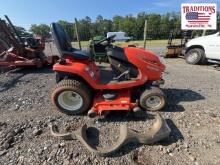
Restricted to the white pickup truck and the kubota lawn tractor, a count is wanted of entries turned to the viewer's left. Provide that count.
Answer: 1

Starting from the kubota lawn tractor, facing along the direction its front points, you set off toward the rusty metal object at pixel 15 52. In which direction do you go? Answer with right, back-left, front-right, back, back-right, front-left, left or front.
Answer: back-left

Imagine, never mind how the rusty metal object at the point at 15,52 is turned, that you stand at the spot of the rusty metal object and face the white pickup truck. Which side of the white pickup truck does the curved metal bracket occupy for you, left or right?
right

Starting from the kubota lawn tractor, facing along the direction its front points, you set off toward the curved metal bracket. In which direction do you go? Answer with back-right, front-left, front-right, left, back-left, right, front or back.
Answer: right

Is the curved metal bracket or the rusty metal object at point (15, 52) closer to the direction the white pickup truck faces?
the rusty metal object

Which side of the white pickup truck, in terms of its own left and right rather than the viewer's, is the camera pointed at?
left

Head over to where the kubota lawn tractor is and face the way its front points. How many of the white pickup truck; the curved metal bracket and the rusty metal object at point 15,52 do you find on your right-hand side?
1

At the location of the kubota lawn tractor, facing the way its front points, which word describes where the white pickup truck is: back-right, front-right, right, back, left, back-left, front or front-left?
front-left

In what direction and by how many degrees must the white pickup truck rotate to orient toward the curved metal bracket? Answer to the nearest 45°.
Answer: approximately 90° to its left

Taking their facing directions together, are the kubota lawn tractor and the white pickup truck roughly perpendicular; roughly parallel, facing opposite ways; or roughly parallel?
roughly parallel, facing opposite ways

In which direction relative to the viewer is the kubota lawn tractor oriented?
to the viewer's right

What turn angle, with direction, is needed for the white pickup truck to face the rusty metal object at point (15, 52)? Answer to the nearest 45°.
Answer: approximately 45° to its left

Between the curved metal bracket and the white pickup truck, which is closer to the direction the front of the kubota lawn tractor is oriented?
the white pickup truck

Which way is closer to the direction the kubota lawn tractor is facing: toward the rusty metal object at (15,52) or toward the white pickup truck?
the white pickup truck
